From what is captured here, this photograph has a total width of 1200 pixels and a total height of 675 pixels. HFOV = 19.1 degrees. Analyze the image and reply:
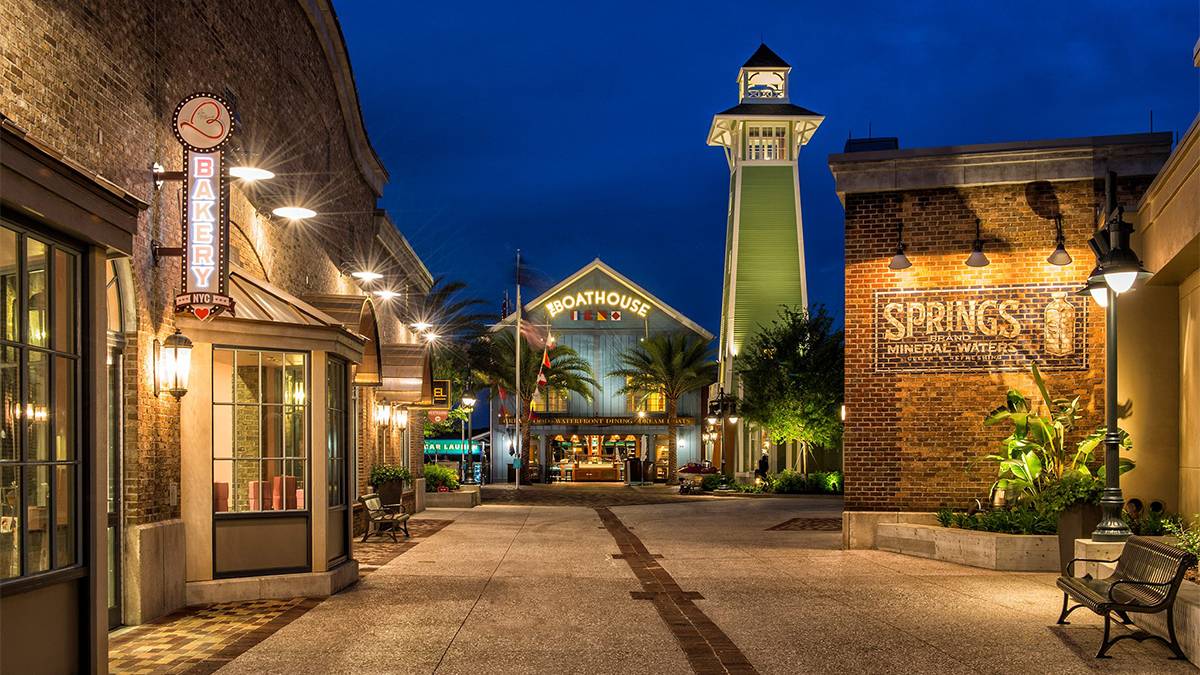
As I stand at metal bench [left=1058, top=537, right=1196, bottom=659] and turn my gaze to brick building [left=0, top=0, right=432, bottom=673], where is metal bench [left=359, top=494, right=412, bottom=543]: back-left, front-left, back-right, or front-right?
front-right

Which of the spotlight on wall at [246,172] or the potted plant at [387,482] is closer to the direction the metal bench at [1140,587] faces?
the spotlight on wall

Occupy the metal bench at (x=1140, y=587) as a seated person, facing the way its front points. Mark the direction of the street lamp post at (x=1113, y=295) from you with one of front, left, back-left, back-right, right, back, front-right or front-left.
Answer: back-right

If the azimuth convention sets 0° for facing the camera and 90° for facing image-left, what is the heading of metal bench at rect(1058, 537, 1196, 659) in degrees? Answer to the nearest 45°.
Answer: approximately 45°

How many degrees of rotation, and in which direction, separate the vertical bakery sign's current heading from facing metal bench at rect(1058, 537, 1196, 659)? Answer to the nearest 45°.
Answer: approximately 45° to its left

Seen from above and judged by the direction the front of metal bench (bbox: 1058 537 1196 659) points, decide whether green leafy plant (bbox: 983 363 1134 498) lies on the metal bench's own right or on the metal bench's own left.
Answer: on the metal bench's own right

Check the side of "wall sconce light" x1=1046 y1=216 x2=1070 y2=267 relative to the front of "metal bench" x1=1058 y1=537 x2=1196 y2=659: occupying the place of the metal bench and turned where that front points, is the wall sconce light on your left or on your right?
on your right

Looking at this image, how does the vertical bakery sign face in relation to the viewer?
toward the camera
